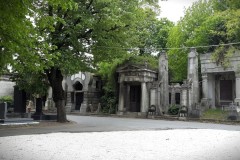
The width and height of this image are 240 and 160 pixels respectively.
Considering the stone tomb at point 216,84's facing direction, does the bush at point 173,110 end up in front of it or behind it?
in front

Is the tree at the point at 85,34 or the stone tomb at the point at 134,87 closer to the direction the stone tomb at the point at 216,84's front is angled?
the tree

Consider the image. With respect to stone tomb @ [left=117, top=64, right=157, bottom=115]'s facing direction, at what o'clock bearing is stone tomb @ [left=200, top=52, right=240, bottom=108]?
stone tomb @ [left=200, top=52, right=240, bottom=108] is roughly at 9 o'clock from stone tomb @ [left=117, top=64, right=157, bottom=115].

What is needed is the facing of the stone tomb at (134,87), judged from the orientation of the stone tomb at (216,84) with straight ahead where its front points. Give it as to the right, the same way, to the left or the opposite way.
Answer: the same way

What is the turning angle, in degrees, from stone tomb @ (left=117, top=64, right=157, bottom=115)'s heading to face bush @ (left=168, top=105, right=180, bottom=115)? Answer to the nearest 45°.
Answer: approximately 45° to its left

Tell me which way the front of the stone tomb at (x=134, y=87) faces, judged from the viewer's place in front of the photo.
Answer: facing the viewer

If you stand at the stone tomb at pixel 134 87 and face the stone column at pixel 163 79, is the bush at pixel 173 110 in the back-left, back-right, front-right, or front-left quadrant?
front-right

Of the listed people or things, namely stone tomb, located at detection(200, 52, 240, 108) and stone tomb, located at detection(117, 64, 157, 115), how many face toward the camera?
2

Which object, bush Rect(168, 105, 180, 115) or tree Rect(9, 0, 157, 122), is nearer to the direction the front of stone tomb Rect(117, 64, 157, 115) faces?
the tree

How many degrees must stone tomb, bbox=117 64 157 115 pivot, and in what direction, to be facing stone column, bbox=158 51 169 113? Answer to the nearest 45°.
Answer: approximately 90° to its left

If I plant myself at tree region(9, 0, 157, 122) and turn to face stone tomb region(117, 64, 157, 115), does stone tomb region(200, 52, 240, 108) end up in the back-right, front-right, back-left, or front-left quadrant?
front-right

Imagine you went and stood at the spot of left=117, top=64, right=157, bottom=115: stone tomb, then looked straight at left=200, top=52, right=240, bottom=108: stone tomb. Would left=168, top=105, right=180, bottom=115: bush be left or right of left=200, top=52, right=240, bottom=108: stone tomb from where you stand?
right

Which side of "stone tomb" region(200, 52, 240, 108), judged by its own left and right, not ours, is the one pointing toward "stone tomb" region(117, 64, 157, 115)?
right

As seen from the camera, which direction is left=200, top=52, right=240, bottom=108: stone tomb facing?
toward the camera

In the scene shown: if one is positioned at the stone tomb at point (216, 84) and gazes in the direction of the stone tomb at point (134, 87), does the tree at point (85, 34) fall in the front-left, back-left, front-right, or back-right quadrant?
front-left
